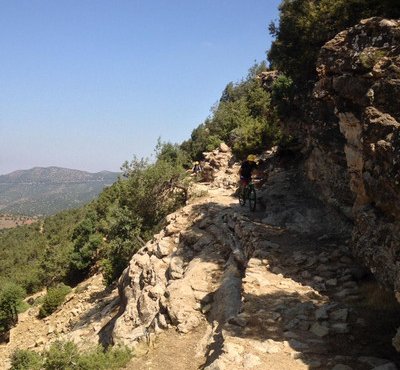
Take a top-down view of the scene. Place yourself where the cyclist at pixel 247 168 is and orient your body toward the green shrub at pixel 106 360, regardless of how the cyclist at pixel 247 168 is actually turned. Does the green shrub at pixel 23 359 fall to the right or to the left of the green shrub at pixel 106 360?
right

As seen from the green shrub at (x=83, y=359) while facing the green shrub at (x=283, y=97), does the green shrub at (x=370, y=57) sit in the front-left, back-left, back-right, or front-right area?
front-right

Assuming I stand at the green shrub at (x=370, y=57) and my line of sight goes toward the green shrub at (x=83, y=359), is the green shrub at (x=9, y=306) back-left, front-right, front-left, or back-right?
front-right

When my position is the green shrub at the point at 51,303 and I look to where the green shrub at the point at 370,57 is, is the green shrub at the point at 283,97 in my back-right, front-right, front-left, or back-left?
front-left

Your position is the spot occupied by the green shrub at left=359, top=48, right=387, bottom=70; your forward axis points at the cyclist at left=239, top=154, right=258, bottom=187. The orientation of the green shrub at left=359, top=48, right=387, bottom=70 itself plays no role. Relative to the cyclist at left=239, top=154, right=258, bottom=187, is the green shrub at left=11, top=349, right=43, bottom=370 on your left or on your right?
left

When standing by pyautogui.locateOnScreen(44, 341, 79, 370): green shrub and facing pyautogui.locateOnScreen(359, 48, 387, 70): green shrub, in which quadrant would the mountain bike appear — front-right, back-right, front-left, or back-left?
front-left

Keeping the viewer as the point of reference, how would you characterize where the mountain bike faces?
facing the viewer and to the right of the viewer

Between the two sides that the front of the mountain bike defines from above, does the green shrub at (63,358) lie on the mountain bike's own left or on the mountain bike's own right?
on the mountain bike's own right

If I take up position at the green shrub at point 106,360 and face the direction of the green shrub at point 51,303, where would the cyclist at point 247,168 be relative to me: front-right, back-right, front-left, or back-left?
front-right
